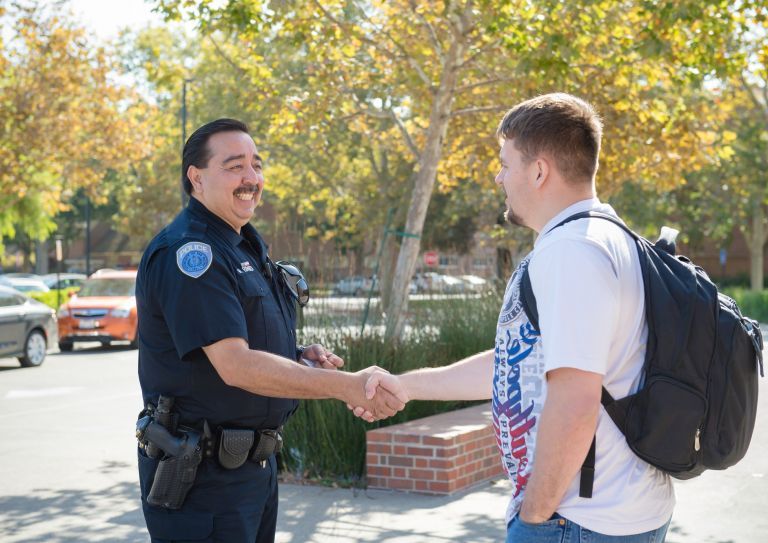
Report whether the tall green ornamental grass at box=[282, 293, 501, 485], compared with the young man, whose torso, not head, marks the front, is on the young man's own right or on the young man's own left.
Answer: on the young man's own right

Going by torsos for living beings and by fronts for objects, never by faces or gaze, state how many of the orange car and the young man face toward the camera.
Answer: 1

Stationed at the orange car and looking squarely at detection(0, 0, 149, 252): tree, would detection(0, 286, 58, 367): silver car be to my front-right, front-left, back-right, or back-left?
back-left

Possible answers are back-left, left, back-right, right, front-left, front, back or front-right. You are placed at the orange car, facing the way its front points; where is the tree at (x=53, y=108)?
back

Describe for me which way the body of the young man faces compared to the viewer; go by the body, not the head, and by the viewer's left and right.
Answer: facing to the left of the viewer

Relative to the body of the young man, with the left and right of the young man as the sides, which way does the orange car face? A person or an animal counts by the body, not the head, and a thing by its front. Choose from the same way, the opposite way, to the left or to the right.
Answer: to the left

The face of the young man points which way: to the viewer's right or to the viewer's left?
to the viewer's left
